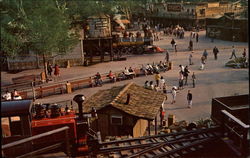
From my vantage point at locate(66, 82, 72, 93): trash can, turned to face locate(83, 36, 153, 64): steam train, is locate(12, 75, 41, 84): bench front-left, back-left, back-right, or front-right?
front-left

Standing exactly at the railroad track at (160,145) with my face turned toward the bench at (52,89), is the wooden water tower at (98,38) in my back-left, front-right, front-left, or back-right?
front-right

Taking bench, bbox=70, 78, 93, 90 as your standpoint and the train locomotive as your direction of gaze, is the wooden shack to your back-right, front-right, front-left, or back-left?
front-left

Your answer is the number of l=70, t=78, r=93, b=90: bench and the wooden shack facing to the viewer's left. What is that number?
0

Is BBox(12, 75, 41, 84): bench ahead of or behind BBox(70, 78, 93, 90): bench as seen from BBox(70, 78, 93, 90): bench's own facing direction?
behind

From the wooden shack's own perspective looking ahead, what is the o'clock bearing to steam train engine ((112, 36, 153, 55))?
The steam train engine is roughly at 6 o'clock from the wooden shack.

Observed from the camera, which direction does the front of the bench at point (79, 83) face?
facing the viewer and to the right of the viewer

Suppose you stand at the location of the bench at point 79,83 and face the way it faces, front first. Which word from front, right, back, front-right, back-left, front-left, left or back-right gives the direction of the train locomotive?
front-right

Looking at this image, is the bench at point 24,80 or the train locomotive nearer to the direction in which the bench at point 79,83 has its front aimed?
the train locomotive

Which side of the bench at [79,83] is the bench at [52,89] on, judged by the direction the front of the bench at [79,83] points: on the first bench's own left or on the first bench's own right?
on the first bench's own right

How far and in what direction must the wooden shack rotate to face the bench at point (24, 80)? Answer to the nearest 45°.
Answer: approximately 135° to its right

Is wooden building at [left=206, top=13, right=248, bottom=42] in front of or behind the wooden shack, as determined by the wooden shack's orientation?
behind

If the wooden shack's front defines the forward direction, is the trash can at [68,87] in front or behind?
behind

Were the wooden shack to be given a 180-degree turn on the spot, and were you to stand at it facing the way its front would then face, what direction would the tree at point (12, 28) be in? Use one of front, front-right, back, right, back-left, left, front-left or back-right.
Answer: front-left

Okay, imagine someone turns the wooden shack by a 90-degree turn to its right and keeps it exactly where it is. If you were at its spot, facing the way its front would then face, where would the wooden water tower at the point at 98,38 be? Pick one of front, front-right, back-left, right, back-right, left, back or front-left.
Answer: right

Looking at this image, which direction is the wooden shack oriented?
toward the camera
